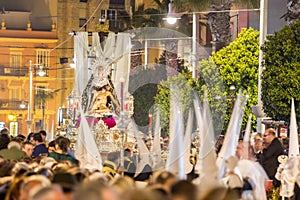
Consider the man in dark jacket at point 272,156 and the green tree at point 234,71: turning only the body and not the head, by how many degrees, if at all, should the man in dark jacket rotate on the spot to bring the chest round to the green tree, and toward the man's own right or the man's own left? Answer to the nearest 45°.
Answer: approximately 90° to the man's own right

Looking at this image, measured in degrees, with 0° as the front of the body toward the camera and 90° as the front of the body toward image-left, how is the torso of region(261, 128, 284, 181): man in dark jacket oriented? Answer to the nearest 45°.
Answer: approximately 90°

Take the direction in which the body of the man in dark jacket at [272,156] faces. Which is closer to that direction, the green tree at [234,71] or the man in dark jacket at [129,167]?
the man in dark jacket

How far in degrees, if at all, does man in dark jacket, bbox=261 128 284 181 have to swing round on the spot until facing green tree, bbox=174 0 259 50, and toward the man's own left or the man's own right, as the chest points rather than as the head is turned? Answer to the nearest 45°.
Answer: approximately 90° to the man's own right
